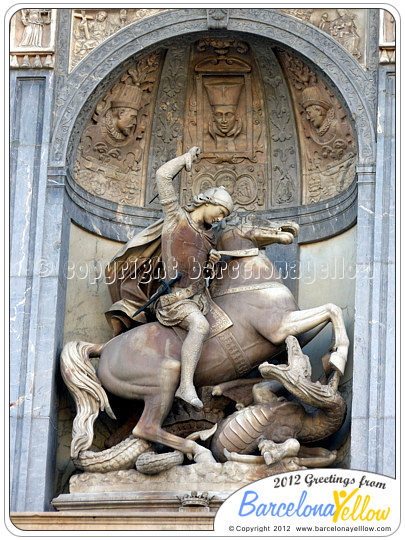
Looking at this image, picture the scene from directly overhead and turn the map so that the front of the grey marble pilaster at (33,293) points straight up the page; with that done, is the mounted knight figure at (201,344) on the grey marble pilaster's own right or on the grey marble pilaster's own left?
on the grey marble pilaster's own left

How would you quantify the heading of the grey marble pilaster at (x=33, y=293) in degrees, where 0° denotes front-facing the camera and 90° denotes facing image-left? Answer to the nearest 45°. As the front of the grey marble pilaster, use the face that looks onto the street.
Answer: approximately 0°

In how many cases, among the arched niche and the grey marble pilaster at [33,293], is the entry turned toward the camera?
2

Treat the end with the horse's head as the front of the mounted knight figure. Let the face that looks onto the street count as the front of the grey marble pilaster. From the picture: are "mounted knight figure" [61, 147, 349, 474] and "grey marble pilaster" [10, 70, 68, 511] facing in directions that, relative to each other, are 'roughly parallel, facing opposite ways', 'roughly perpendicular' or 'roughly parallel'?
roughly perpendicular

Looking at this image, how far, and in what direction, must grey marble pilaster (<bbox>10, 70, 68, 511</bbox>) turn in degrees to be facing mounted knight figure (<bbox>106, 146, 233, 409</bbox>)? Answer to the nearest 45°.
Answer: approximately 90° to its left

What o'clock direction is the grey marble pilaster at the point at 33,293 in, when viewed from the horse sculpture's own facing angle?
The grey marble pilaster is roughly at 6 o'clock from the horse sculpture.

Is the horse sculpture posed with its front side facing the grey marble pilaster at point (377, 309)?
yes

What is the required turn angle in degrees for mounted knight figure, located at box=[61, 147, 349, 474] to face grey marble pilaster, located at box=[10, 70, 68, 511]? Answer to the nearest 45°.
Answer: approximately 180°

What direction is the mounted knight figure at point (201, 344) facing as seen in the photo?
to the viewer's right

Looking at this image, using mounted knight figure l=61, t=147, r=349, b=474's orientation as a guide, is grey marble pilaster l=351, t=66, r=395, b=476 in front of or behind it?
in front
